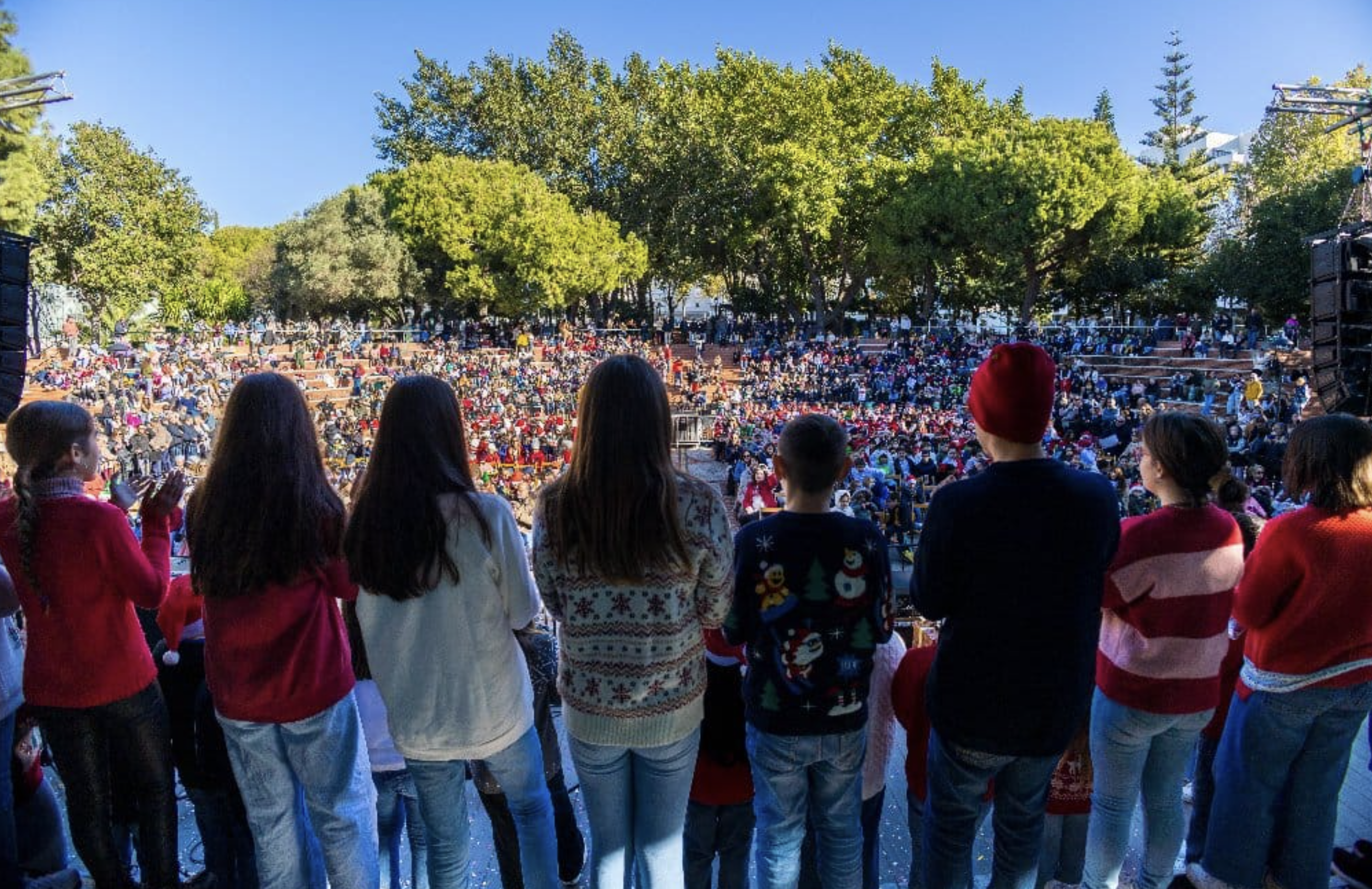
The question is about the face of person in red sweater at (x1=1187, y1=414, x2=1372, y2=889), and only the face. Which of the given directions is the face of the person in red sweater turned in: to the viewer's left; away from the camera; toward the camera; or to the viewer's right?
away from the camera

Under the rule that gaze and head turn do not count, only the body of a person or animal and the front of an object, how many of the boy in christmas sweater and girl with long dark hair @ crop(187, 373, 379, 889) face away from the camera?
2

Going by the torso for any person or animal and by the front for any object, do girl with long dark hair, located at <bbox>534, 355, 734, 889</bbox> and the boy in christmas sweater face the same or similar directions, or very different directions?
same or similar directions

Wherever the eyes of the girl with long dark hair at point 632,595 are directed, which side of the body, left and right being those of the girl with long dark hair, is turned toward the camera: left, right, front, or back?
back

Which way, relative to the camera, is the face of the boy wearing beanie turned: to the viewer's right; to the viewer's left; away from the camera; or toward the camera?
away from the camera

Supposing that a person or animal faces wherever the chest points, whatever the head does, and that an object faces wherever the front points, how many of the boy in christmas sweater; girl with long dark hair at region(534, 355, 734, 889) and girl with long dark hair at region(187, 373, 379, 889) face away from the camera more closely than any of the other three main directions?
3

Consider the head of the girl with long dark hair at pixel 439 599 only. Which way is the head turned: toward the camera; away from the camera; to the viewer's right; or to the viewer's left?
away from the camera

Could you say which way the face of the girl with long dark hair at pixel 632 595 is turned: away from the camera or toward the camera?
away from the camera

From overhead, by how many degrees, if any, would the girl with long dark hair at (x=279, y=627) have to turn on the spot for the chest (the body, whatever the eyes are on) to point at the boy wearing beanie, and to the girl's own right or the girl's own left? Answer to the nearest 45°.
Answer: approximately 135° to the girl's own right

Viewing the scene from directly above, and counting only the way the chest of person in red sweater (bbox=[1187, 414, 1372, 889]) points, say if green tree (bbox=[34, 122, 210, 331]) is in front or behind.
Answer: in front

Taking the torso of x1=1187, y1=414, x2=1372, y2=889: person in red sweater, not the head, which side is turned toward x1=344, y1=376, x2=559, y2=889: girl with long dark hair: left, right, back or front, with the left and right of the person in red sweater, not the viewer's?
left

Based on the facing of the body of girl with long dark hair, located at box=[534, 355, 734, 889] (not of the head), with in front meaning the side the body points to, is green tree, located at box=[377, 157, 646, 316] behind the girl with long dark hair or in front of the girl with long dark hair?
in front

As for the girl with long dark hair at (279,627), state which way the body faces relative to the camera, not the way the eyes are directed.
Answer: away from the camera

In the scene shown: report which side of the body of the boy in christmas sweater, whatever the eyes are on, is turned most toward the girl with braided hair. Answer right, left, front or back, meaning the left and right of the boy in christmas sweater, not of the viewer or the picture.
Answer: left

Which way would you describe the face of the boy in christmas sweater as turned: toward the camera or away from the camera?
away from the camera

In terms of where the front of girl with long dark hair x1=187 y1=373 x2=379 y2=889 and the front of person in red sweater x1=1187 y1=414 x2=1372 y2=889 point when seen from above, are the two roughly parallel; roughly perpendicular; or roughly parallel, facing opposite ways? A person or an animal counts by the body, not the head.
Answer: roughly parallel

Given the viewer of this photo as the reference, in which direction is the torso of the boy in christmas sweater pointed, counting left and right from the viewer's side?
facing away from the viewer
